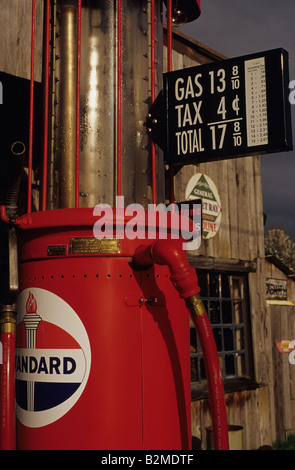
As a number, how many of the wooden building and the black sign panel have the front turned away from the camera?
0

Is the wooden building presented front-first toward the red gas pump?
yes

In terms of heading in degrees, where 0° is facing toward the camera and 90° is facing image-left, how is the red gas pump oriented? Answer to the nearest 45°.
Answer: approximately 45°

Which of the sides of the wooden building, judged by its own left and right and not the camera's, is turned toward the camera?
front

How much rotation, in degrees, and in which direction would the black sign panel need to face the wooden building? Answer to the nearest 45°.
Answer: approximately 135° to its right

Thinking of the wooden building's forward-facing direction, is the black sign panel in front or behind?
in front

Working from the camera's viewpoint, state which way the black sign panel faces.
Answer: facing the viewer and to the left of the viewer
